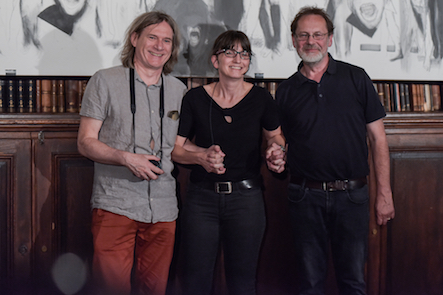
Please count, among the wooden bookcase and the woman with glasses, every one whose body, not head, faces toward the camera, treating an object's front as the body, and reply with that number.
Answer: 2

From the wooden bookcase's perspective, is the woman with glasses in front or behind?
in front

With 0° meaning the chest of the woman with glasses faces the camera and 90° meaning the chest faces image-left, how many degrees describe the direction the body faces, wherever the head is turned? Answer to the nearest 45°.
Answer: approximately 0°

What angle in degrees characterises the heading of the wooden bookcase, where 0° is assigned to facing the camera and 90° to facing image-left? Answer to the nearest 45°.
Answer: approximately 0°
